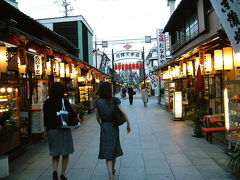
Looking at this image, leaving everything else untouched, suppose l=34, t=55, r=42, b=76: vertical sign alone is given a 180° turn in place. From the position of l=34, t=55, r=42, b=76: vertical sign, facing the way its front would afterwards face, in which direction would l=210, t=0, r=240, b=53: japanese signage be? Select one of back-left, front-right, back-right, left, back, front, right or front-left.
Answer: back-right

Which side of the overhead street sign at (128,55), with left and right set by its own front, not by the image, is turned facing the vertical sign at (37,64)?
front

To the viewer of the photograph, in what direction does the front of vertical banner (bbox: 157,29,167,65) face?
facing the viewer

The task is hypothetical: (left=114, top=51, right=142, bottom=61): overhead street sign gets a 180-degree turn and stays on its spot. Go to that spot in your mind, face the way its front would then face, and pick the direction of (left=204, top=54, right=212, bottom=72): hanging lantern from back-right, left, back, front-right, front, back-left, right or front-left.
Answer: back

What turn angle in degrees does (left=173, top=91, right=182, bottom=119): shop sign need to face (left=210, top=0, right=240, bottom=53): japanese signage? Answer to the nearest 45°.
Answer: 0° — it already faces it

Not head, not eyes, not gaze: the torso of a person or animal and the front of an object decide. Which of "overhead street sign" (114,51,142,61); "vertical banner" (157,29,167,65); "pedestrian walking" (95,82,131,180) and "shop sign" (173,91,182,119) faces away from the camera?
the pedestrian walking

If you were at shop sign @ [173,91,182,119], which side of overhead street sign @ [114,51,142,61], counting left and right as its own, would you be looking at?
front

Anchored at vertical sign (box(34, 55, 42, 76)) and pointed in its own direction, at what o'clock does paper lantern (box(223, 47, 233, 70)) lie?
The paper lantern is roughly at 10 o'clock from the vertical sign.

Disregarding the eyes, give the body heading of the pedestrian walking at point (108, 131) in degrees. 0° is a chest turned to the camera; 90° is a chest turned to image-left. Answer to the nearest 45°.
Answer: approximately 180°

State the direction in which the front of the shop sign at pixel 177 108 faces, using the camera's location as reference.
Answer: facing the viewer

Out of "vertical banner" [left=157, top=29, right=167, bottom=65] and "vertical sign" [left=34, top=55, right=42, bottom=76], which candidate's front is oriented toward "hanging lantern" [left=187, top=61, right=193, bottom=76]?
"vertical banner" [left=157, top=29, right=167, bottom=65]

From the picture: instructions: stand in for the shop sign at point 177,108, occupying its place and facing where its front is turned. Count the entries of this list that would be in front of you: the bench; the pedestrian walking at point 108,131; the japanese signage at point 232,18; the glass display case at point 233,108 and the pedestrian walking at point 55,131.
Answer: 5

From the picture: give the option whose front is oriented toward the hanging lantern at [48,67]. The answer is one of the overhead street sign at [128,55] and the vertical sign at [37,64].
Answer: the overhead street sign

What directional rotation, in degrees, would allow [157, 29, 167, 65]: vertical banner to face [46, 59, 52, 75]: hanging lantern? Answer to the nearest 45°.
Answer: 0° — it already faces it

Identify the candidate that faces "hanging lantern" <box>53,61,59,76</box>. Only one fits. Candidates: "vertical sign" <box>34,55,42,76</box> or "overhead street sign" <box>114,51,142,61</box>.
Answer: the overhead street sign

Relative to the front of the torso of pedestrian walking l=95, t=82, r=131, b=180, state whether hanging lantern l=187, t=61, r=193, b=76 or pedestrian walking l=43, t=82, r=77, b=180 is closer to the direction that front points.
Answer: the hanging lantern

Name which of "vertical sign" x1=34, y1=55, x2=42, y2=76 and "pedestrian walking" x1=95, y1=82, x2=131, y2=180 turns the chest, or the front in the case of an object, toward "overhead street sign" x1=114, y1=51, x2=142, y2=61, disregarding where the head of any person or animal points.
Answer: the pedestrian walking
